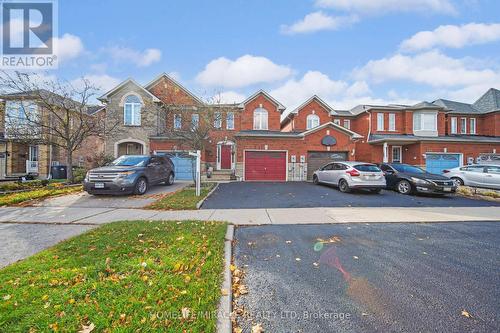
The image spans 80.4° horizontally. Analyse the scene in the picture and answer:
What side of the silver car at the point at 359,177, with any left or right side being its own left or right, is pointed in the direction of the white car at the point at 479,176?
right

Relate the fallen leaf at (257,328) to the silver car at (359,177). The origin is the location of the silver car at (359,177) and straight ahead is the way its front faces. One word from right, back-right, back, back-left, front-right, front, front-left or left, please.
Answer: back-left

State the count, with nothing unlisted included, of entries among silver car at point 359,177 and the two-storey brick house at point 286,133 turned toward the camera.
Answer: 1

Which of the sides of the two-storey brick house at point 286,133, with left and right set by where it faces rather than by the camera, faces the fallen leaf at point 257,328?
front

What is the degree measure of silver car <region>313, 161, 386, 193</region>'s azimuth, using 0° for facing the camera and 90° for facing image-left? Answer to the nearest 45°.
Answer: approximately 135°

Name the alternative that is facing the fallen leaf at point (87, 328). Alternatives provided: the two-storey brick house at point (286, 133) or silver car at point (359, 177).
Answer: the two-storey brick house

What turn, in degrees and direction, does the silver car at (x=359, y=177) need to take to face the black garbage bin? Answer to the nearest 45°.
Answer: approximately 45° to its left
